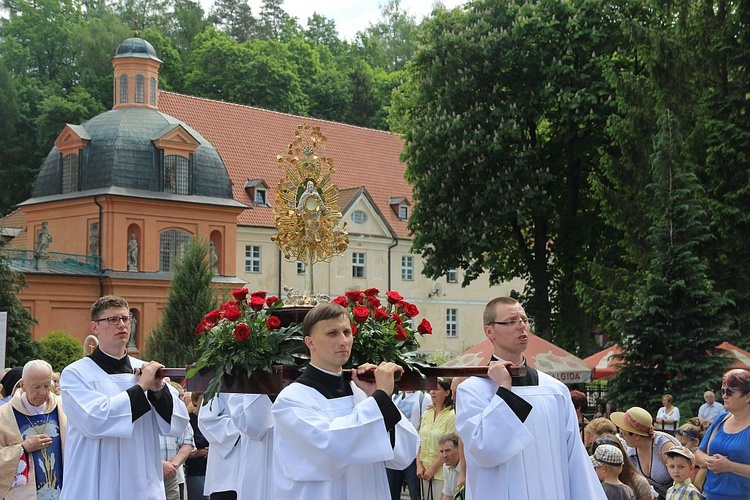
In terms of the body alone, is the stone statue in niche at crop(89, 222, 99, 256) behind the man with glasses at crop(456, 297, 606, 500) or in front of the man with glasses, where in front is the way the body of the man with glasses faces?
behind

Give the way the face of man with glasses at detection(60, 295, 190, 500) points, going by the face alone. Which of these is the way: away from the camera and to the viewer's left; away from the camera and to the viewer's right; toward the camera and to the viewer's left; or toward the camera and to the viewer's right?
toward the camera and to the viewer's right

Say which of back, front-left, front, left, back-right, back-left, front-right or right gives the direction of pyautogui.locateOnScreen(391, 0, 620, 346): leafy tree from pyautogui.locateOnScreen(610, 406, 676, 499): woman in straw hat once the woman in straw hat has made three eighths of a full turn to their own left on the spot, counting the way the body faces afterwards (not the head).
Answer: left

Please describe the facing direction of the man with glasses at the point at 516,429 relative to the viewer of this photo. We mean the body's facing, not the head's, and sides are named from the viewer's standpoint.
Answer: facing the viewer and to the right of the viewer

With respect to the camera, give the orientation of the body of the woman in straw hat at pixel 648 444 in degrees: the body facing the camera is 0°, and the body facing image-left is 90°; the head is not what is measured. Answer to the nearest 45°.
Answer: approximately 45°

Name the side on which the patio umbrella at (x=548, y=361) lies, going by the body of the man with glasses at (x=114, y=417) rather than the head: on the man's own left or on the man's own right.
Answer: on the man's own left

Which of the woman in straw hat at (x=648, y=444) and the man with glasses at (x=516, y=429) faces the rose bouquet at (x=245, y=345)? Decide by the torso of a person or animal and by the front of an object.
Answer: the woman in straw hat

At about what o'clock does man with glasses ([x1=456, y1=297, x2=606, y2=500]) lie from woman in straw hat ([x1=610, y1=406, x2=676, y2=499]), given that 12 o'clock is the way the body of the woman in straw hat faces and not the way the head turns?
The man with glasses is roughly at 11 o'clock from the woman in straw hat.

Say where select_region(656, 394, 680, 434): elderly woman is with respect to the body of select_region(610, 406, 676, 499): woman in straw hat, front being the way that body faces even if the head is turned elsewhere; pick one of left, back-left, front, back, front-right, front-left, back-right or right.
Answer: back-right
